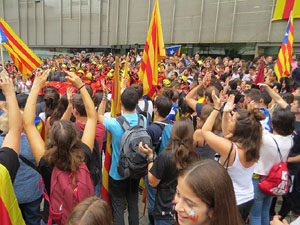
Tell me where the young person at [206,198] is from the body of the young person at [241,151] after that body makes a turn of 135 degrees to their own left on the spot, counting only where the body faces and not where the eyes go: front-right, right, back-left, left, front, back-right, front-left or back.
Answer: front

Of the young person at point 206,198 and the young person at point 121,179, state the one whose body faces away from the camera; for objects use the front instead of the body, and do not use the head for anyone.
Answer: the young person at point 121,179

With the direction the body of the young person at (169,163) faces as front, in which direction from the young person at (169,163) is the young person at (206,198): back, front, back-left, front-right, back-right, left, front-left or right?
back-left

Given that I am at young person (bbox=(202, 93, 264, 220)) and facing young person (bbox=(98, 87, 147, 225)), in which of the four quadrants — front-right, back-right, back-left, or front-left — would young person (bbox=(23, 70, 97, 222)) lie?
front-left

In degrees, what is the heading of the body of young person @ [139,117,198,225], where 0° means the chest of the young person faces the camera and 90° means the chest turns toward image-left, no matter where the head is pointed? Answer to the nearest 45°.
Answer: approximately 135°

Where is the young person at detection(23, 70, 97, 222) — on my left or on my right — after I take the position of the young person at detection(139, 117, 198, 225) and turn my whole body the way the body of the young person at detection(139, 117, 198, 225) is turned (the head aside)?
on my left

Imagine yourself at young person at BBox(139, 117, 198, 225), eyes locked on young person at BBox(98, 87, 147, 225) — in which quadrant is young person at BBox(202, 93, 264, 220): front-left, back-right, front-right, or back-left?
back-right

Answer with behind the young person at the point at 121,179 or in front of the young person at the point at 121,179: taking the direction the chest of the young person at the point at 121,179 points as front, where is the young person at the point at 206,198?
behind

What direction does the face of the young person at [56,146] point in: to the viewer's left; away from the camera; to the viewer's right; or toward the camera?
away from the camera

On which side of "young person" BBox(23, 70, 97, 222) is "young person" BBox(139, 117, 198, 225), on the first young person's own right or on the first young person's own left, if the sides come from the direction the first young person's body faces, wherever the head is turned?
on the first young person's own right

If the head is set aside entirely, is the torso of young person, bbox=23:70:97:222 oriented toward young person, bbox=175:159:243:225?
no

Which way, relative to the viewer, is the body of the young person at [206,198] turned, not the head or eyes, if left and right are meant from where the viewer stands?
facing the viewer and to the left of the viewer

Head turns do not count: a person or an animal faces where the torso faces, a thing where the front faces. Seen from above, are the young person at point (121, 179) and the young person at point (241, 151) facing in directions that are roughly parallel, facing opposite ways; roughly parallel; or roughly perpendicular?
roughly parallel

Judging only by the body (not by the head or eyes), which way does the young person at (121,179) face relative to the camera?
away from the camera

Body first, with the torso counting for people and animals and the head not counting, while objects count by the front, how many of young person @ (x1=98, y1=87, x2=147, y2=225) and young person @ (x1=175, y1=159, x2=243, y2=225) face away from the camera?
1

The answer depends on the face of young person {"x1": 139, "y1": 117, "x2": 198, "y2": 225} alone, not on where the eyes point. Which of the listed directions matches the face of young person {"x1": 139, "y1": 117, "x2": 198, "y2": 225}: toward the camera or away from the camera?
away from the camera

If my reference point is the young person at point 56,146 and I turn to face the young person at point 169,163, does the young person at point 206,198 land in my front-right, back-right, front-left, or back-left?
front-right

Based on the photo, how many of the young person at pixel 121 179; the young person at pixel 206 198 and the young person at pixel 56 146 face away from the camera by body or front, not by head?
2

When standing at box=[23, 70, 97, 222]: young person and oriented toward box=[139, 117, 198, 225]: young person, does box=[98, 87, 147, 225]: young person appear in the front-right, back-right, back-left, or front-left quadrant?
front-left

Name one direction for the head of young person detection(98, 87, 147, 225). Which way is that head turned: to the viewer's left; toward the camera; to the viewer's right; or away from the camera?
away from the camera

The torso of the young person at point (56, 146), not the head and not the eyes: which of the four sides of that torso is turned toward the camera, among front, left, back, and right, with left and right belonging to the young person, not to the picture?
back

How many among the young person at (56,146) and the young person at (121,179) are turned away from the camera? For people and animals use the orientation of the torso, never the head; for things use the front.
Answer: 2
